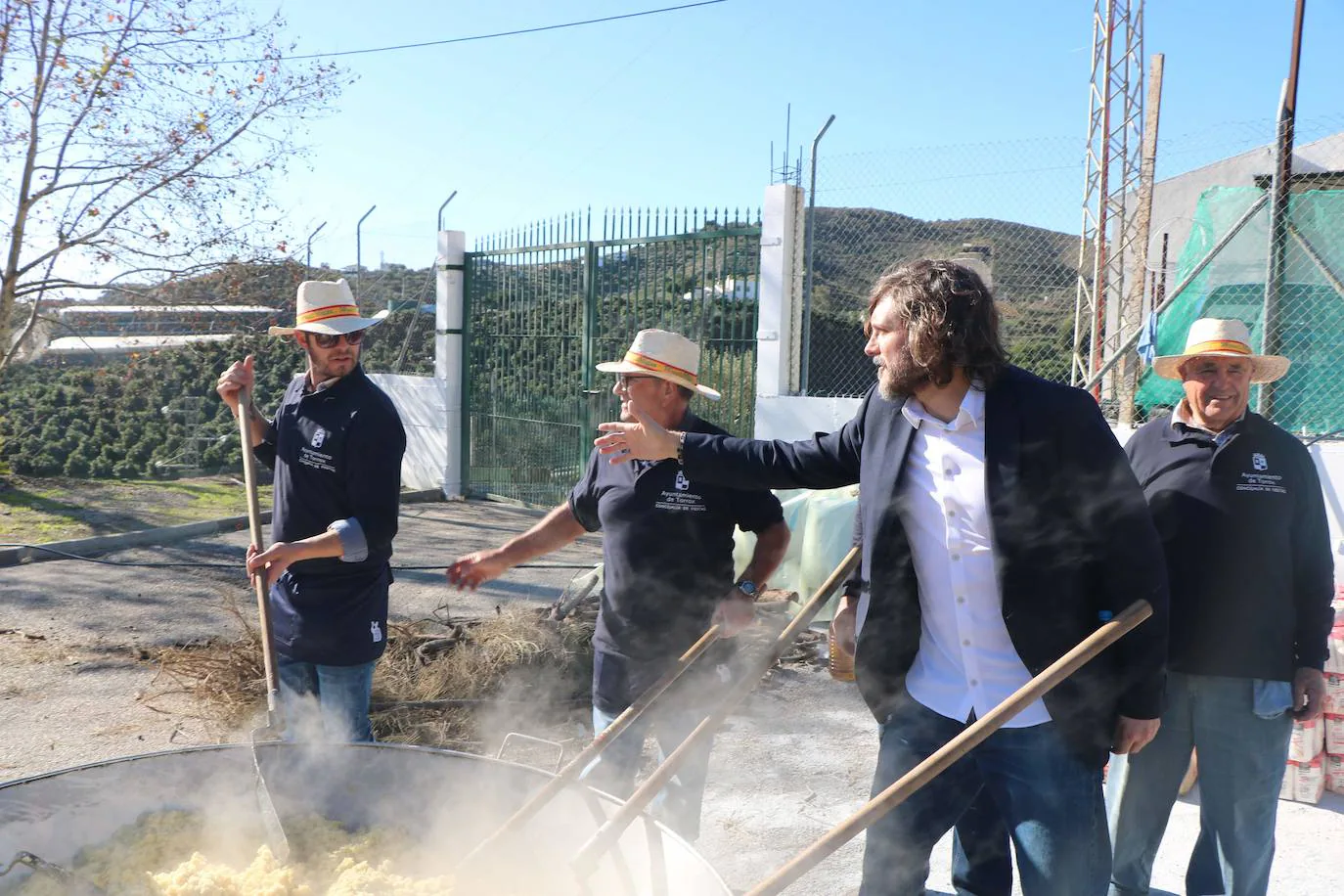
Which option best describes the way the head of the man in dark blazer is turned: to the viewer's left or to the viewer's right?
to the viewer's left

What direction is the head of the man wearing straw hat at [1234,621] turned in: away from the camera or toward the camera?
toward the camera

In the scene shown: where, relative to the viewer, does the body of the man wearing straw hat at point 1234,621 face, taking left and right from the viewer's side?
facing the viewer

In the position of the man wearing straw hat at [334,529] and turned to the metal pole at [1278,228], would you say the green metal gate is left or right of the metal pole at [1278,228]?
left

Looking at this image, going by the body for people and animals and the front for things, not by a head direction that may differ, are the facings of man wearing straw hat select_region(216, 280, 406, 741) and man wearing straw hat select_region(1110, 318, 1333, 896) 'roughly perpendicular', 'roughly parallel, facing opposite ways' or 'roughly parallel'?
roughly parallel

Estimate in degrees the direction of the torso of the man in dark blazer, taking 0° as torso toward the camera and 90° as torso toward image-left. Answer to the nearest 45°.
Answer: approximately 45°

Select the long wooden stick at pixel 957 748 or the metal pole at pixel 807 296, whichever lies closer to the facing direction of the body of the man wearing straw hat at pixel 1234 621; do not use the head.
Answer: the long wooden stick

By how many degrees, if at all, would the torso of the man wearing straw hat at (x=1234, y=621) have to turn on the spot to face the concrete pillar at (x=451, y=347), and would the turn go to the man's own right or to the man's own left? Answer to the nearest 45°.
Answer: approximately 135° to the man's own right

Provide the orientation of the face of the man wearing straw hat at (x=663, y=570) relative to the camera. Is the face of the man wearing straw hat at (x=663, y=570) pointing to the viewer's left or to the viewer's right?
to the viewer's left

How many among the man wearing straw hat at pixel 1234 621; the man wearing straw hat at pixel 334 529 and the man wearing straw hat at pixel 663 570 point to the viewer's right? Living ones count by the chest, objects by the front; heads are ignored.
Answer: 0

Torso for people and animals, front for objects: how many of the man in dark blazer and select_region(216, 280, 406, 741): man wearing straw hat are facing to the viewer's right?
0

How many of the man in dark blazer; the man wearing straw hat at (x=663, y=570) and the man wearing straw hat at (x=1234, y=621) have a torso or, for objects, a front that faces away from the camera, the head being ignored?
0

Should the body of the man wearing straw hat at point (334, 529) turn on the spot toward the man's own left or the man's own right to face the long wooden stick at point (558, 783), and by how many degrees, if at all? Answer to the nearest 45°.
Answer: approximately 45° to the man's own left

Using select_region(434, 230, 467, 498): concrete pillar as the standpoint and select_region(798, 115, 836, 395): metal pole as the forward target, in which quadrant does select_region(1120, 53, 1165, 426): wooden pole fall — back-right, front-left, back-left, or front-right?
front-left

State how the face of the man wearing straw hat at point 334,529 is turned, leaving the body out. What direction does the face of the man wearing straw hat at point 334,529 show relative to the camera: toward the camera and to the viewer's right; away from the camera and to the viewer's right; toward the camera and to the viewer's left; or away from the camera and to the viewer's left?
toward the camera and to the viewer's right

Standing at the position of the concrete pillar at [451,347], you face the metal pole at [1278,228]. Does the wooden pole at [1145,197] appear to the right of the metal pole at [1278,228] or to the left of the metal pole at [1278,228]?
left

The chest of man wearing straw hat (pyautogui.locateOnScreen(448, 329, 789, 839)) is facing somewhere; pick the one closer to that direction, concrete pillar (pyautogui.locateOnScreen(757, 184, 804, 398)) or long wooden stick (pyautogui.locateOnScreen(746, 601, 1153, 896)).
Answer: the long wooden stick
